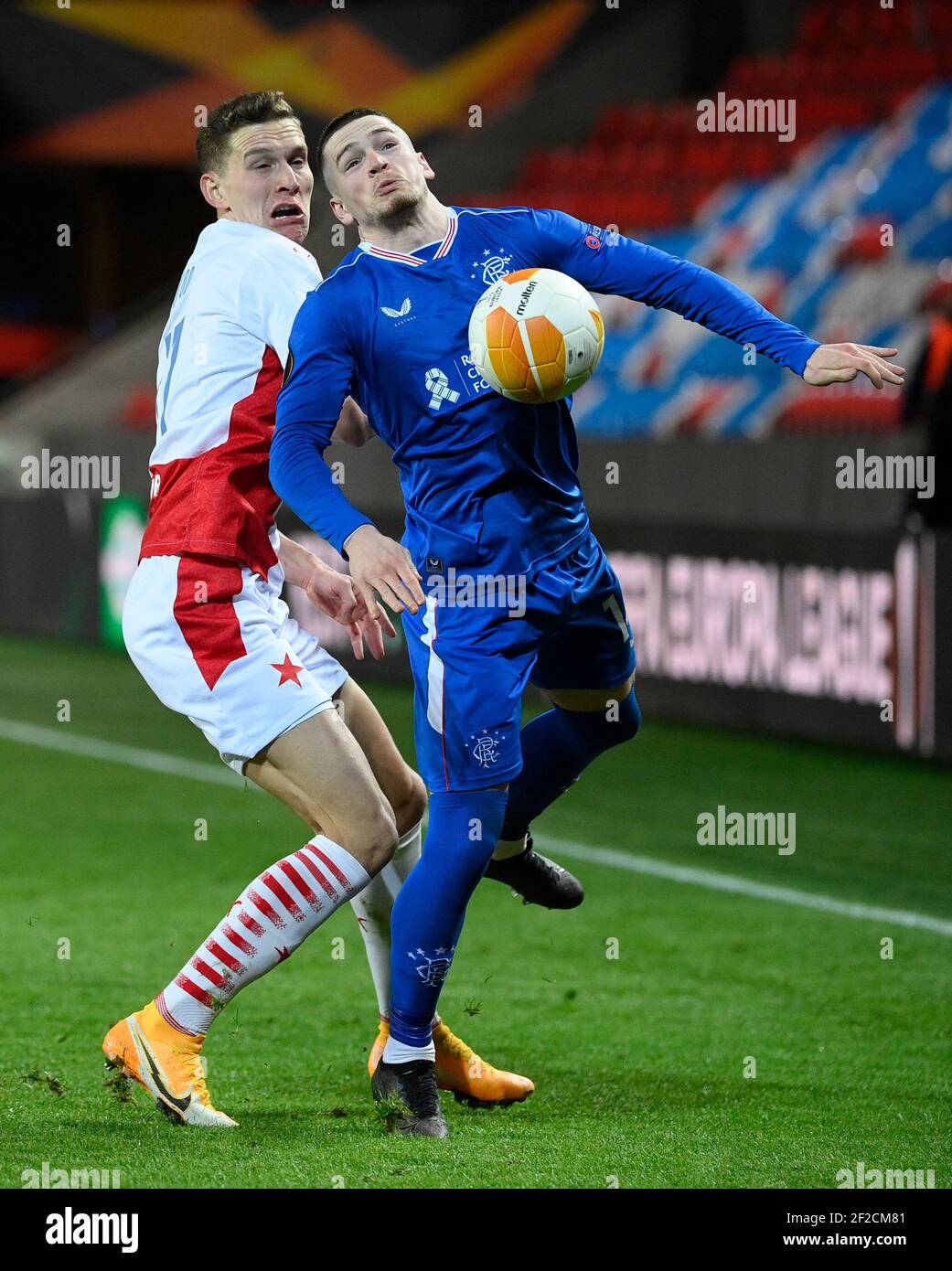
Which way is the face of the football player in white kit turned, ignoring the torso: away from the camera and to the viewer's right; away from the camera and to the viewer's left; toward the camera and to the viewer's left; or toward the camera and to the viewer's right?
toward the camera and to the viewer's right

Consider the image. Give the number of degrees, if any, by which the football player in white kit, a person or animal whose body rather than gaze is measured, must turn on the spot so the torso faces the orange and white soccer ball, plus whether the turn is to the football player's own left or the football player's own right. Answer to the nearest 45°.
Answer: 0° — they already face it

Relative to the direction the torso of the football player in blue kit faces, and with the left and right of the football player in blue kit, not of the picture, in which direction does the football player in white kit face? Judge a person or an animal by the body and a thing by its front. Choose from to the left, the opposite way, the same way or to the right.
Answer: to the left

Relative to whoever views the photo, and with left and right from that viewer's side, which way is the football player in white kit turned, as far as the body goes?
facing to the right of the viewer

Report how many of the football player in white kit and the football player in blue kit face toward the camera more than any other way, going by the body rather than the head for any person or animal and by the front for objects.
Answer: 1

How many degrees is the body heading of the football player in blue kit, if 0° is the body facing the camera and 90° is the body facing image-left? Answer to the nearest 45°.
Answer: approximately 0°
